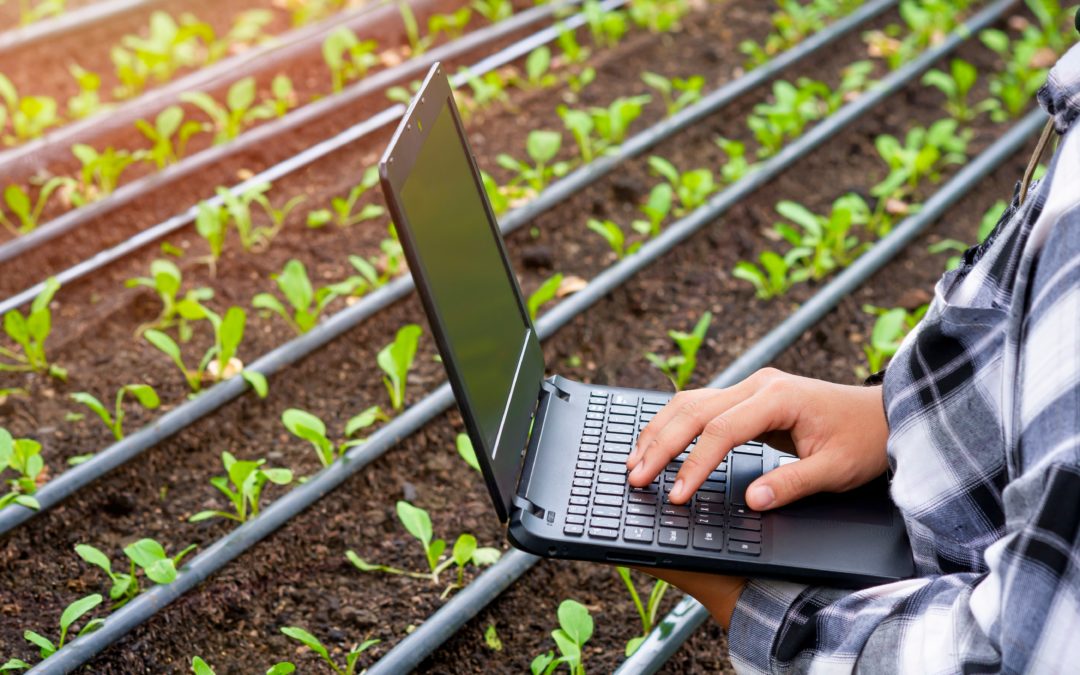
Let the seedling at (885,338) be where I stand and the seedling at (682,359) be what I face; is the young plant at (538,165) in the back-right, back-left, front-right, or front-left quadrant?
front-right

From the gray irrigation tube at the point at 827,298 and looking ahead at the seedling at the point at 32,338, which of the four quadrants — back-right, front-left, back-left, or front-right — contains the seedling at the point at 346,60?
front-right

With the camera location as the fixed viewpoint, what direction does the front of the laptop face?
facing to the right of the viewer

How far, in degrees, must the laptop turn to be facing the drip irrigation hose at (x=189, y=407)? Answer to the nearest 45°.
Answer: approximately 135° to its left

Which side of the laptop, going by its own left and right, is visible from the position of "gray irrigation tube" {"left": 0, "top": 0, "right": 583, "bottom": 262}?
left

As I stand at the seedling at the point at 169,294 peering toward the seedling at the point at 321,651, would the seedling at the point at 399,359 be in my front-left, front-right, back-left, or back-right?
front-left
